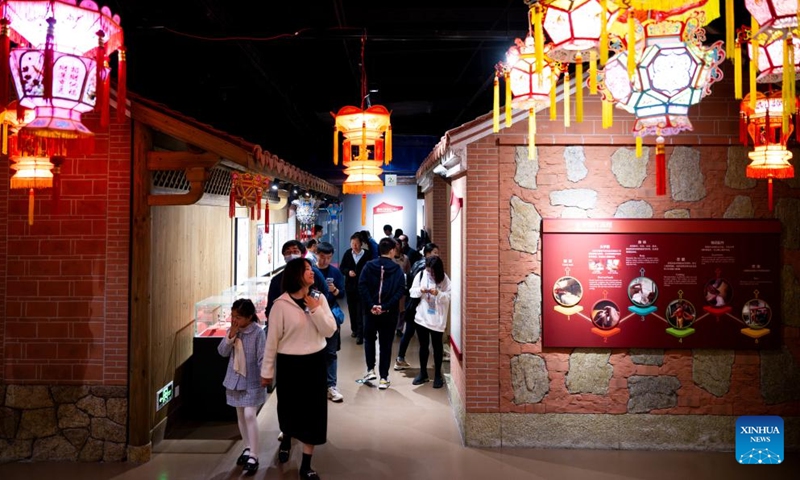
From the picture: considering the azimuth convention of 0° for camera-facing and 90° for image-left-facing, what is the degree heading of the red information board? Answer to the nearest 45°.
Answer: approximately 0°

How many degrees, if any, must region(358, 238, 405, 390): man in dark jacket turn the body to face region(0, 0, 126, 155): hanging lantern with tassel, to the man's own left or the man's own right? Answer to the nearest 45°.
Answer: approximately 135° to the man's own left

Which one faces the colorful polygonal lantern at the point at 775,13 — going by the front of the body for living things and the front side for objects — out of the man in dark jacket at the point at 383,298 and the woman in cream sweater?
the woman in cream sweater

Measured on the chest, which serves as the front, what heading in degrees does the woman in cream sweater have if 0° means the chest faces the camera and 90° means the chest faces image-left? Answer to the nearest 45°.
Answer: approximately 315°

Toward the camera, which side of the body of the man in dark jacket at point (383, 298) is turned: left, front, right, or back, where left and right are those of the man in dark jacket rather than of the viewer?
back

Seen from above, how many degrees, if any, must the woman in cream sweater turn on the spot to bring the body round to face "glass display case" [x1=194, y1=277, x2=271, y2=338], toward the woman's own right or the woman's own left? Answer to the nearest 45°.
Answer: approximately 180°

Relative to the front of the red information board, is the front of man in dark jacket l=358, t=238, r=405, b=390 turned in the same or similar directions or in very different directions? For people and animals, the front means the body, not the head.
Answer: very different directions

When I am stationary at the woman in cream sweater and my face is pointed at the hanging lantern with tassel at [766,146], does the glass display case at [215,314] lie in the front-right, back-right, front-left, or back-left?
back-left

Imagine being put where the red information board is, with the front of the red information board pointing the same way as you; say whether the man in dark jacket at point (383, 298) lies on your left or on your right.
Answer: on your right

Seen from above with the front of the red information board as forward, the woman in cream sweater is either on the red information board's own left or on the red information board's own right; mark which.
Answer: on the red information board's own right

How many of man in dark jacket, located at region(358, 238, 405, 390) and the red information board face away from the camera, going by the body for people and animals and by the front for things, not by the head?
1
